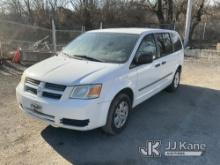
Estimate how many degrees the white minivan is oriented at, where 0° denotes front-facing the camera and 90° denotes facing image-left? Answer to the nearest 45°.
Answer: approximately 45°

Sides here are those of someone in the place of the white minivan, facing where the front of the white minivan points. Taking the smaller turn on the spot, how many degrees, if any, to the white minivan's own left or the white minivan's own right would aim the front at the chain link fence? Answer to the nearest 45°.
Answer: approximately 135° to the white minivan's own right
